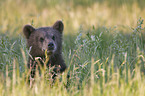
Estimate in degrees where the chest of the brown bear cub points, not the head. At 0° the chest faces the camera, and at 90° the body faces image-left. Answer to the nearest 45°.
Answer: approximately 0°
